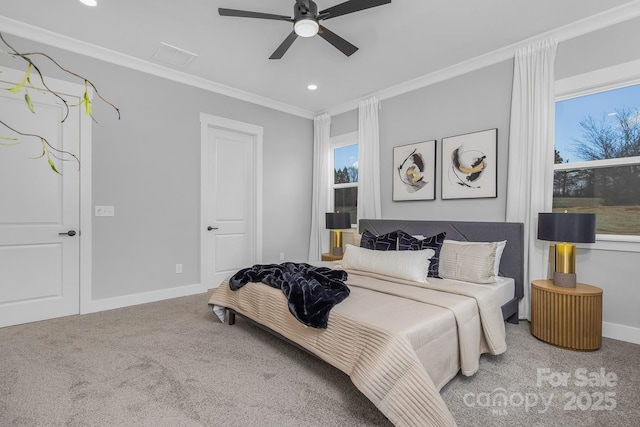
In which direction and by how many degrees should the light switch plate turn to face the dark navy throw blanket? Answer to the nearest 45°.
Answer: approximately 45° to its left

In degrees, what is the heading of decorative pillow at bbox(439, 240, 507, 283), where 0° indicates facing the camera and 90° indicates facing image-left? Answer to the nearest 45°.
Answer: approximately 45°

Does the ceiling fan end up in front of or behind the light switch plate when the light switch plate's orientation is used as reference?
in front

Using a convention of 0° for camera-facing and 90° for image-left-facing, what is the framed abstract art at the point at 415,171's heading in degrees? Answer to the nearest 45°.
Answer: approximately 45°

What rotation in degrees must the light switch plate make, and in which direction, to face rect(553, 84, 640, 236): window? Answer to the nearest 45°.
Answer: approximately 45° to its left

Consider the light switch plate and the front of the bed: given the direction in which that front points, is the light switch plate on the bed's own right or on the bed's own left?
on the bed's own right

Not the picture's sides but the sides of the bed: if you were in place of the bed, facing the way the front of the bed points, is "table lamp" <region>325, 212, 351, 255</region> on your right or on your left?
on your right
